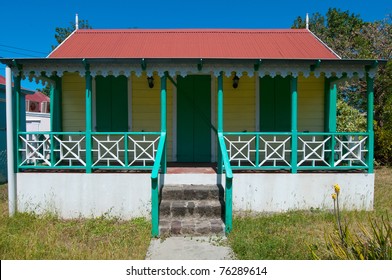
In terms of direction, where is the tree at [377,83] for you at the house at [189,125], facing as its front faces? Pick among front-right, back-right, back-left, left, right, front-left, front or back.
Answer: back-left

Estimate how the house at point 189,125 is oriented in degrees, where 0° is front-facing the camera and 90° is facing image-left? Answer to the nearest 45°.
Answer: approximately 0°

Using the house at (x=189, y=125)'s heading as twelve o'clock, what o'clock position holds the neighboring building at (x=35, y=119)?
The neighboring building is roughly at 5 o'clock from the house.
